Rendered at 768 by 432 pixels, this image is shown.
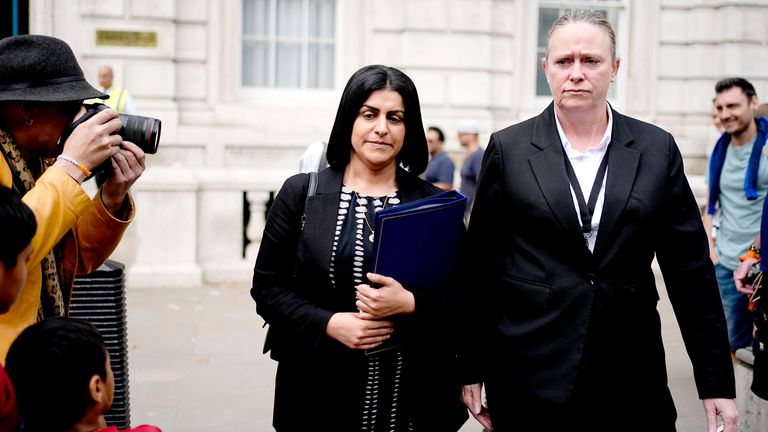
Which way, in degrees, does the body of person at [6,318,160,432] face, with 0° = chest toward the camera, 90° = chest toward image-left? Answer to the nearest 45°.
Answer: approximately 225°

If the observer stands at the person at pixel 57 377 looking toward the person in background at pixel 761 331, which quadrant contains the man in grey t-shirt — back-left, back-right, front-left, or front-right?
front-left

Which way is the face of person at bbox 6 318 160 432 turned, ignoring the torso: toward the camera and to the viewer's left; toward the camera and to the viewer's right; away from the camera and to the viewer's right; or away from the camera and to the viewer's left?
away from the camera and to the viewer's right

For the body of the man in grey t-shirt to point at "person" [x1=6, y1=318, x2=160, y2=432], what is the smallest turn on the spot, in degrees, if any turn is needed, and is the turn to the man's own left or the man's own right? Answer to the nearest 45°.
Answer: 0° — they already face them

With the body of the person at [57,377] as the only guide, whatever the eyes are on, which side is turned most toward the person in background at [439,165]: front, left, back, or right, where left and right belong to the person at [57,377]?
front

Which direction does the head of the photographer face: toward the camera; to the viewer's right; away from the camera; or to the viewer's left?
to the viewer's right

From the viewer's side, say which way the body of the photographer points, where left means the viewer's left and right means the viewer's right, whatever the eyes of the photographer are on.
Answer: facing to the right of the viewer

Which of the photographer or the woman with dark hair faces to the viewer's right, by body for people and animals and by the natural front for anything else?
the photographer

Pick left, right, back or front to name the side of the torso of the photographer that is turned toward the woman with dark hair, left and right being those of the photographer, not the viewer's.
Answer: front

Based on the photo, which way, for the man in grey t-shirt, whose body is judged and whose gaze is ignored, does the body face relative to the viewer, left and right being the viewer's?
facing the viewer

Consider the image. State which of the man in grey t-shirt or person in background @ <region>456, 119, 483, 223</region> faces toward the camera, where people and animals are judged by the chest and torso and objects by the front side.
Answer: the man in grey t-shirt

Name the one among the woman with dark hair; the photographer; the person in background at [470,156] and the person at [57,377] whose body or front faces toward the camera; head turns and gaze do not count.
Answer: the woman with dark hair

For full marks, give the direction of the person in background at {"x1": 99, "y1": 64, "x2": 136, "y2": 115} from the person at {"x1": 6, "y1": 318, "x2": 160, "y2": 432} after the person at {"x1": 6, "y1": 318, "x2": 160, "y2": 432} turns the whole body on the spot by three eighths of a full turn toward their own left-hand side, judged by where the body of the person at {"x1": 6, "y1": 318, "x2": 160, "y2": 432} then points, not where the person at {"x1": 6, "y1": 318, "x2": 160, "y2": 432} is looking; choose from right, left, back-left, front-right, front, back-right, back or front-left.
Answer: right

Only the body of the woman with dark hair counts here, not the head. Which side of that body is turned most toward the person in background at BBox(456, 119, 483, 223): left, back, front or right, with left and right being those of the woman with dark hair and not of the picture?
back

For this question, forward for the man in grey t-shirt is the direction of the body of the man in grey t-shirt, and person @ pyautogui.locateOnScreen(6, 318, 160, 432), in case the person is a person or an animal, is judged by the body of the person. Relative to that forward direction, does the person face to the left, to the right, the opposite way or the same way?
the opposite way
